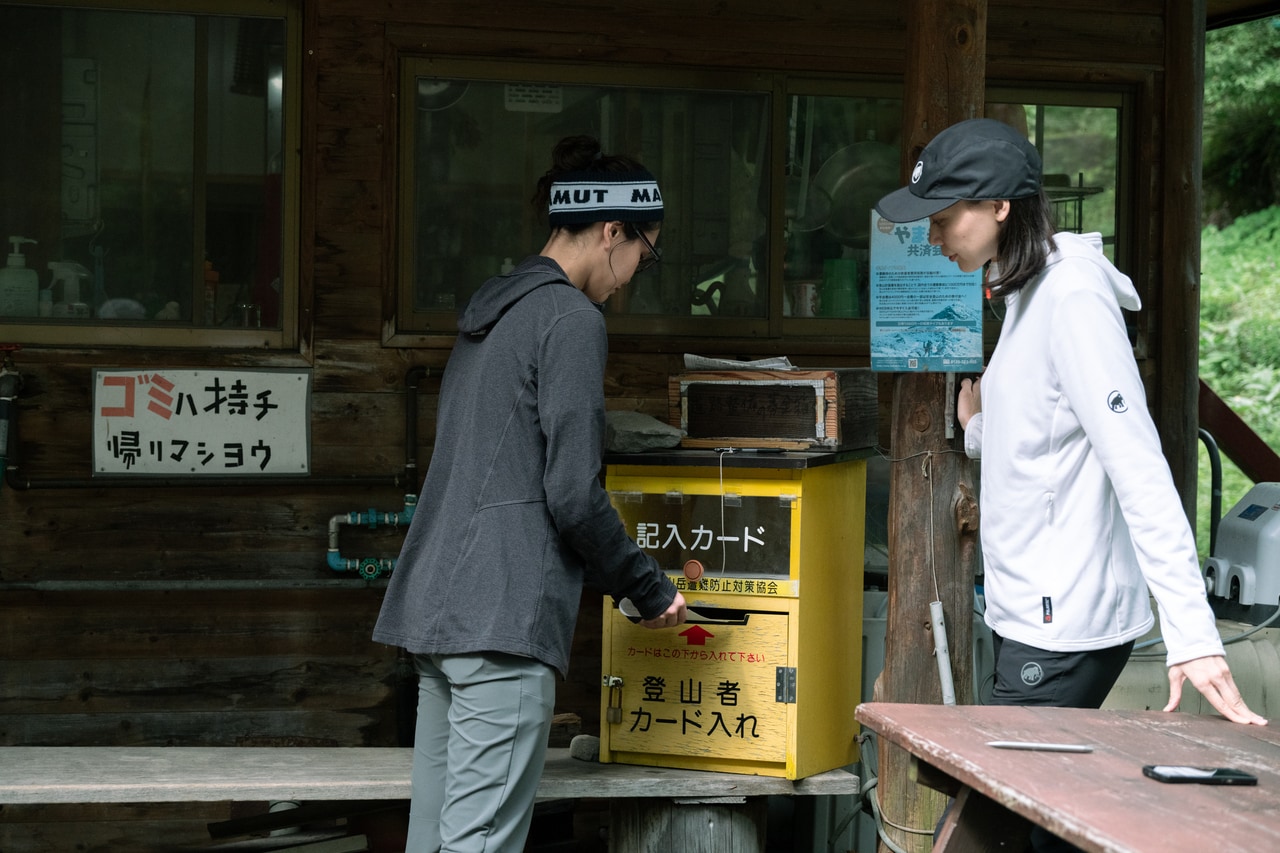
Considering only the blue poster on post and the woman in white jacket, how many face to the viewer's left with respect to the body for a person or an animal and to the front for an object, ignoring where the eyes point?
1

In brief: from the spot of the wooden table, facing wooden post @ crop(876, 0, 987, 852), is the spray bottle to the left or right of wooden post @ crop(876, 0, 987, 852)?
left

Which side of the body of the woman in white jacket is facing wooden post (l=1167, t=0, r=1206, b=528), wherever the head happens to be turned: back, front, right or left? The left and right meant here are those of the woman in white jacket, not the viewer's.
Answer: right

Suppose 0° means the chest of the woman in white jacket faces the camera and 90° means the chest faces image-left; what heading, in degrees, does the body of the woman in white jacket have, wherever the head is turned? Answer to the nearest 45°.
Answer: approximately 90°

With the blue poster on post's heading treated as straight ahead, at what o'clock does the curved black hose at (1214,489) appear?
The curved black hose is roughly at 7 o'clock from the blue poster on post.

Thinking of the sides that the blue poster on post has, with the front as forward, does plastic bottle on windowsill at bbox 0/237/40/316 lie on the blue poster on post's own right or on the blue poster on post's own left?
on the blue poster on post's own right

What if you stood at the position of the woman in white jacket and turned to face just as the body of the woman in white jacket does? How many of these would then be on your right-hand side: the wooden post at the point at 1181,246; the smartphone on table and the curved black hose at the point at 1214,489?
2

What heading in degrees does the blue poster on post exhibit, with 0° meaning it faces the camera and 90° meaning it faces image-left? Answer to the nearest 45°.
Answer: approximately 0°

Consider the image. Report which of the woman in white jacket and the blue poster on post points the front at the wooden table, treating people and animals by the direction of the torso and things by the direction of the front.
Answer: the blue poster on post

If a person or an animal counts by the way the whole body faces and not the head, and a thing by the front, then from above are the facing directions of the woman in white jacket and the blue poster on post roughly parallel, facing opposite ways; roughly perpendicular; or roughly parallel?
roughly perpendicular
